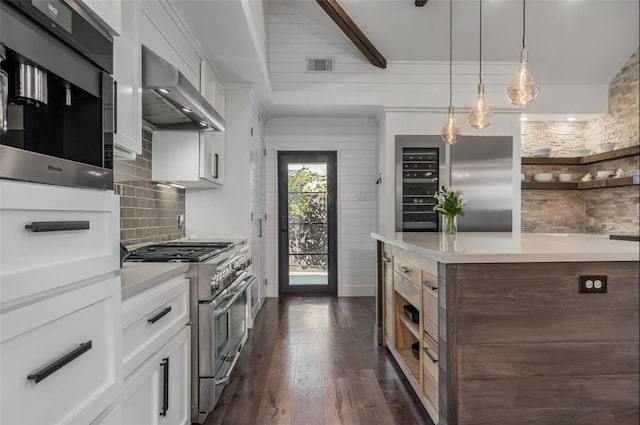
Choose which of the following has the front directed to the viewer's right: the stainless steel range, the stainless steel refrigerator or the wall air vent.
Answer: the stainless steel range

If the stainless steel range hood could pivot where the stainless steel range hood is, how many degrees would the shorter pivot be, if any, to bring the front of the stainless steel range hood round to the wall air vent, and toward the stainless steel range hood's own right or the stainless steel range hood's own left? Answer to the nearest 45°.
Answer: approximately 45° to the stainless steel range hood's own left

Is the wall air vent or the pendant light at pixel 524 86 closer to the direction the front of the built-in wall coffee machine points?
the pendant light

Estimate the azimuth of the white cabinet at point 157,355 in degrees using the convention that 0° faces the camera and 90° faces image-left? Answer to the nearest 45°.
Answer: approximately 315°

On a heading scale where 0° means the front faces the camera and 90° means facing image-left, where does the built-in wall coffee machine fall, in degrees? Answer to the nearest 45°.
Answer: approximately 315°

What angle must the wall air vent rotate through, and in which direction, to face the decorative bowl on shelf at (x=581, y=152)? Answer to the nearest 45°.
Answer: approximately 90° to its left

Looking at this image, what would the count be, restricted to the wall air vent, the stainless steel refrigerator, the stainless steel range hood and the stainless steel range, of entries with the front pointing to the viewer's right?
2

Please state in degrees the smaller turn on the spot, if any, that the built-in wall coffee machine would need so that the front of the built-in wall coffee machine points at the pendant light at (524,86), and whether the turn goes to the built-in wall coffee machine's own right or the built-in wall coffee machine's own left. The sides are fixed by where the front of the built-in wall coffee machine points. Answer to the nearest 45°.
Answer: approximately 45° to the built-in wall coffee machine's own left
